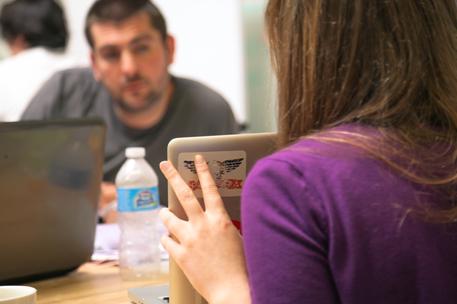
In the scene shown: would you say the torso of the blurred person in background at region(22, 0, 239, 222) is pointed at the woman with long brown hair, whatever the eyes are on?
yes

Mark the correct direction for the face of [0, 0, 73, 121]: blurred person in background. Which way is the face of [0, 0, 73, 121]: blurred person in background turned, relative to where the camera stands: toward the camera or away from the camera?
away from the camera

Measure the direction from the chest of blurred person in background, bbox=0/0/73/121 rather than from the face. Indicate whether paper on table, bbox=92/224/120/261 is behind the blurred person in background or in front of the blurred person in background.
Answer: behind

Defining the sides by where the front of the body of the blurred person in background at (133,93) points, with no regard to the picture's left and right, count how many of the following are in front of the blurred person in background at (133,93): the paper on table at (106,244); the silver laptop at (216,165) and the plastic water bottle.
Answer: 3

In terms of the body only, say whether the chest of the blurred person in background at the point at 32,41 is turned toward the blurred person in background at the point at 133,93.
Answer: no

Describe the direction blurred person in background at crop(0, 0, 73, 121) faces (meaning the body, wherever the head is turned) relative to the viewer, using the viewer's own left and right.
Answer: facing away from the viewer and to the left of the viewer

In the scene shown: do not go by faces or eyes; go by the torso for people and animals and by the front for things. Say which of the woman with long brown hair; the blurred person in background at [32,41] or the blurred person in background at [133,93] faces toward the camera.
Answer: the blurred person in background at [133,93]

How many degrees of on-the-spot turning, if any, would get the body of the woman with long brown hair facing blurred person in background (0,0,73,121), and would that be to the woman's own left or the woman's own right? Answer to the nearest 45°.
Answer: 0° — they already face them

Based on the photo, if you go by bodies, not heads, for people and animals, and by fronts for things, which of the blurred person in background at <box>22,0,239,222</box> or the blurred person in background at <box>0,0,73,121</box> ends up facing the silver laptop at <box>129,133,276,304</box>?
the blurred person in background at <box>22,0,239,222</box>

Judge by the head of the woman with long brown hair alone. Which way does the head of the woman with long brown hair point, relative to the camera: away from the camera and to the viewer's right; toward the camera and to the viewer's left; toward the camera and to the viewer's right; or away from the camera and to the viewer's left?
away from the camera and to the viewer's left

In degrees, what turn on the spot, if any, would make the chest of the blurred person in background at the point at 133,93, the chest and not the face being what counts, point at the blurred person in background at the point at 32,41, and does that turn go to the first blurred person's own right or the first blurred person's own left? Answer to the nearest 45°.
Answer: approximately 135° to the first blurred person's own right

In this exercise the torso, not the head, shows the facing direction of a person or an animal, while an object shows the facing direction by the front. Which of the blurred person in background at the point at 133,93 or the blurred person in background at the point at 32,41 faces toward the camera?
the blurred person in background at the point at 133,93

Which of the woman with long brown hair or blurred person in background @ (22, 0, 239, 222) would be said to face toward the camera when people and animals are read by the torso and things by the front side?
the blurred person in background

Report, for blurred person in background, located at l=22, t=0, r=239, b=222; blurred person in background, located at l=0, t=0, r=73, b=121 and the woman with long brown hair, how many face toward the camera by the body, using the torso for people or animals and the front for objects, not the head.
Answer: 1

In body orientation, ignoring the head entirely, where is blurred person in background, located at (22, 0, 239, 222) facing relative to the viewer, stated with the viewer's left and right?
facing the viewer

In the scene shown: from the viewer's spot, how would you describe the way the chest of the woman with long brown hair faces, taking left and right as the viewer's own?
facing away from the viewer and to the left of the viewer

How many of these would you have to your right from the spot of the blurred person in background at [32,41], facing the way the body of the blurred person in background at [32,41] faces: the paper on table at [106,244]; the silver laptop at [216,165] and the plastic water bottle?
0

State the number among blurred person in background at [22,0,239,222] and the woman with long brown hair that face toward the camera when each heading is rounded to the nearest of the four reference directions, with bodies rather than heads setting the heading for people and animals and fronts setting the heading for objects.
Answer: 1

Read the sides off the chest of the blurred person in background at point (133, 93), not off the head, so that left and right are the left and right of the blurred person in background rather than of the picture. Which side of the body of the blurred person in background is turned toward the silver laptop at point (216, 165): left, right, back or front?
front
